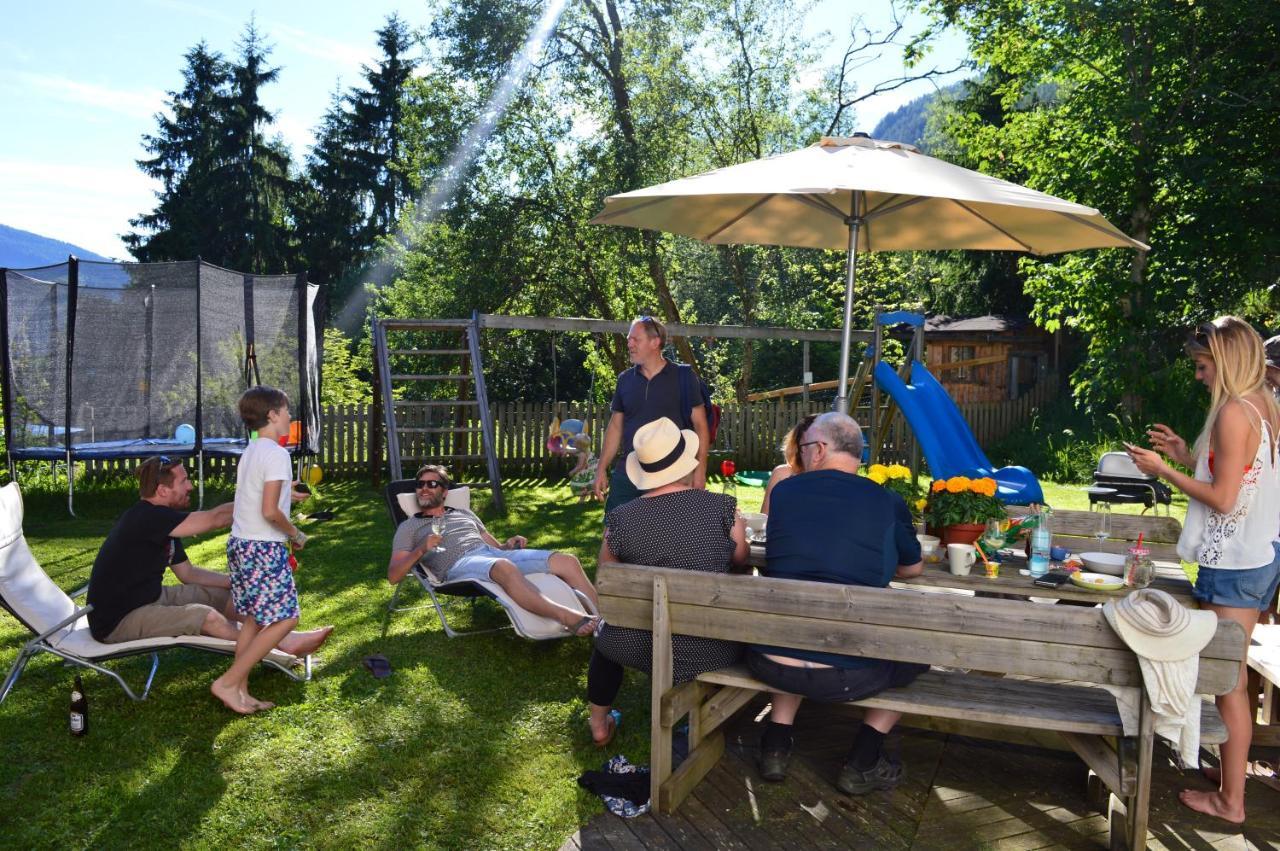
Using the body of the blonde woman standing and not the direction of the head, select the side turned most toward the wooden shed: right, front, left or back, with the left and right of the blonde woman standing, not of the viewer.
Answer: right

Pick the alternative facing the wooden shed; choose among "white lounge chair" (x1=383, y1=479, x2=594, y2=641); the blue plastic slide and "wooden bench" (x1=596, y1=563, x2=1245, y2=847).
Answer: the wooden bench

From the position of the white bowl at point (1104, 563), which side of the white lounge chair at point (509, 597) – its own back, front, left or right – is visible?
front

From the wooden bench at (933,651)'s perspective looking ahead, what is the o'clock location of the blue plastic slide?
The blue plastic slide is roughly at 12 o'clock from the wooden bench.

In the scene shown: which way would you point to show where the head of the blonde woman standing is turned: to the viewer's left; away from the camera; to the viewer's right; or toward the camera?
to the viewer's left

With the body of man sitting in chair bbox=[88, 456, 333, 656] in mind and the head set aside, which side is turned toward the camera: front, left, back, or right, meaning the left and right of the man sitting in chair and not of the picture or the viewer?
right

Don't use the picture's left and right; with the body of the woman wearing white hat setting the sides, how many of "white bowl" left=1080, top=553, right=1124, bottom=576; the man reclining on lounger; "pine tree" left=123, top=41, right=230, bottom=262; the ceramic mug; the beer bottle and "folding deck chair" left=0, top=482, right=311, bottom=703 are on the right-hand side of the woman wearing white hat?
2

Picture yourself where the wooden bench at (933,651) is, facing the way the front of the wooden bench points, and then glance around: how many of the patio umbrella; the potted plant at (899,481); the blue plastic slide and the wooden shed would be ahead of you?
4

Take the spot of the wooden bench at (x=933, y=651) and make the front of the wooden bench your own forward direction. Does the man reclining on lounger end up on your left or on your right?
on your left

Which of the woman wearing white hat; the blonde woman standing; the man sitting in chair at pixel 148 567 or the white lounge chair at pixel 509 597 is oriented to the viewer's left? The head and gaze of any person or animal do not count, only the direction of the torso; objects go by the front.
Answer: the blonde woman standing

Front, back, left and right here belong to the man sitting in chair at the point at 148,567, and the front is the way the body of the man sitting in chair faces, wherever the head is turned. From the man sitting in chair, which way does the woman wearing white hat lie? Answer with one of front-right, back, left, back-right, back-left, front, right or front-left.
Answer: front-right

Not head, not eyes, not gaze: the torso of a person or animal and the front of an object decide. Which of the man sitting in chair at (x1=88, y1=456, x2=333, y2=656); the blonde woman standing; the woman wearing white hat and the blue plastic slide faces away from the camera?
the woman wearing white hat

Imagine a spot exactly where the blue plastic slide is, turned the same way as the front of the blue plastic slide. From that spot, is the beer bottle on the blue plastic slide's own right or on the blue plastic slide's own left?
on the blue plastic slide's own right

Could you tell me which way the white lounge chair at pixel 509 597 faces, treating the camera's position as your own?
facing the viewer and to the right of the viewer

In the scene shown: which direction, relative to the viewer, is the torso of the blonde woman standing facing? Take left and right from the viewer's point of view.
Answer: facing to the left of the viewer

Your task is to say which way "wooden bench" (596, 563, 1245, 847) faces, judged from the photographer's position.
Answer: facing away from the viewer

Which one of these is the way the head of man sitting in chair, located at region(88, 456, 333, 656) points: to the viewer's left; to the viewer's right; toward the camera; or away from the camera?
to the viewer's right

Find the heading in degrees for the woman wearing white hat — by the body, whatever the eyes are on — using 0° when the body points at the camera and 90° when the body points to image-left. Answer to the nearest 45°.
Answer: approximately 180°
